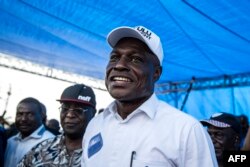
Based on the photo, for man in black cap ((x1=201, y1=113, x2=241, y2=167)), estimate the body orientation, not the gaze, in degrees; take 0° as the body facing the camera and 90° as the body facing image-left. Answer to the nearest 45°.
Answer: approximately 45°

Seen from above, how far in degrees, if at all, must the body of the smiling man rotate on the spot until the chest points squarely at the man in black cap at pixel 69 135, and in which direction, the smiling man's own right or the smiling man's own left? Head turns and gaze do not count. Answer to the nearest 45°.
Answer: approximately 90° to the smiling man's own right

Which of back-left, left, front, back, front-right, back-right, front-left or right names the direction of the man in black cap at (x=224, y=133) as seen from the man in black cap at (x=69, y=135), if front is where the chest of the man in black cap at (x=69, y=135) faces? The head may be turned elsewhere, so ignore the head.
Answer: back-left

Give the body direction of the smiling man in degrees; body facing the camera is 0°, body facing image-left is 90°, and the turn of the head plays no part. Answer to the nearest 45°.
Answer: approximately 45°

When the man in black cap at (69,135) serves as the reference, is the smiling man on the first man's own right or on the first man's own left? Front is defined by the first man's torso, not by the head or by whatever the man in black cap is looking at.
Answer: on the first man's own left
